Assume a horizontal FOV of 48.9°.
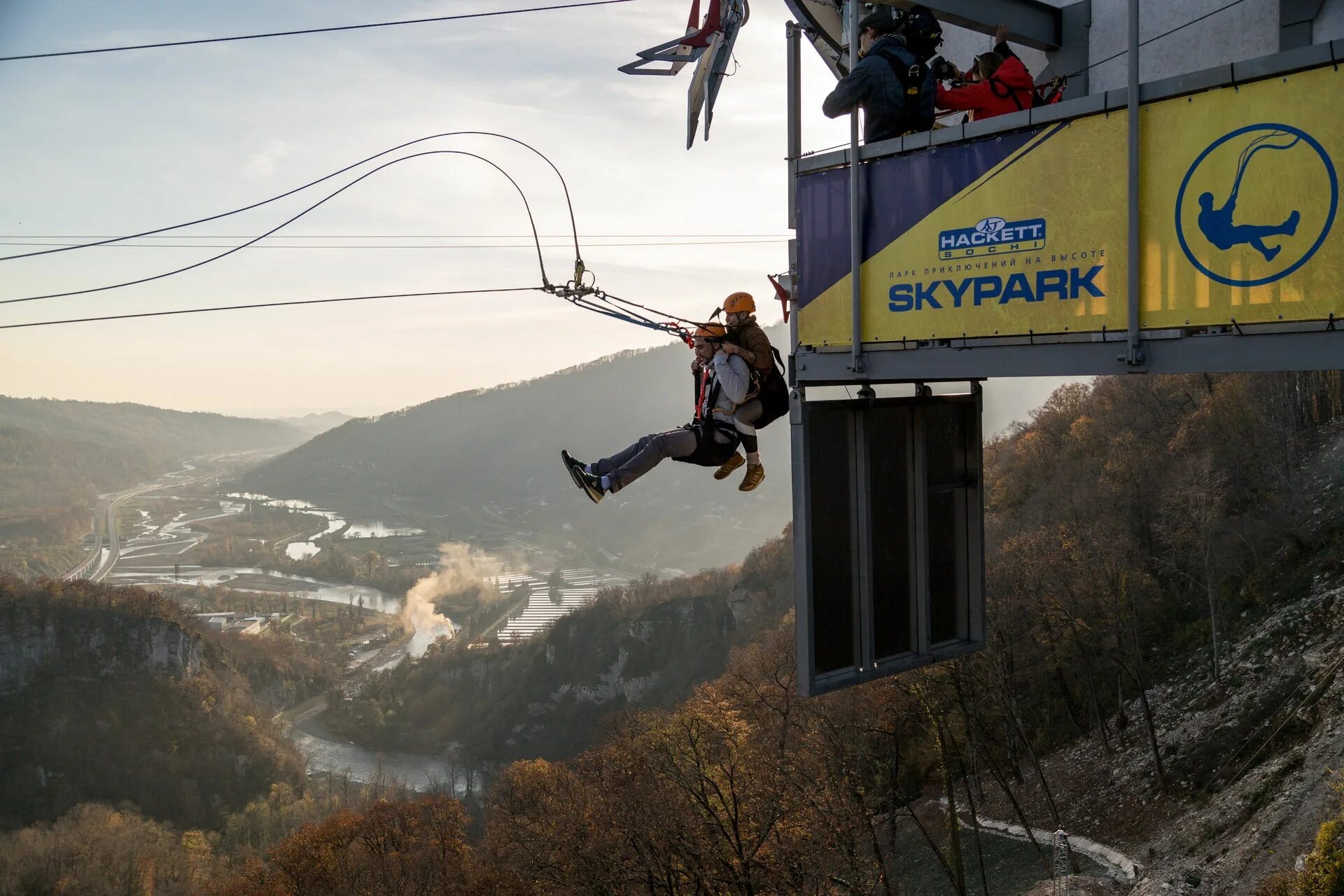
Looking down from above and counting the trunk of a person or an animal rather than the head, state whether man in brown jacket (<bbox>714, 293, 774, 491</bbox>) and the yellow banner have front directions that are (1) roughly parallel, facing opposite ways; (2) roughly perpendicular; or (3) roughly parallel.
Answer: roughly perpendicular

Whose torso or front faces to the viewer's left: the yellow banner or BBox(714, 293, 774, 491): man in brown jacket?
the man in brown jacket

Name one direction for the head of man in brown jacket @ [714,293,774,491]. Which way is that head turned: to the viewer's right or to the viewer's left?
to the viewer's left

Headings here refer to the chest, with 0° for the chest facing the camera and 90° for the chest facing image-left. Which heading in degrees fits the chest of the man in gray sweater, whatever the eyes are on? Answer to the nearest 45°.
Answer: approximately 90°

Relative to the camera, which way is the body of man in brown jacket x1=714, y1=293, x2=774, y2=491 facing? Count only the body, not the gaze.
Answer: to the viewer's left

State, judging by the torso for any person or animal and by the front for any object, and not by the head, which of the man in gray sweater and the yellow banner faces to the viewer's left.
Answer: the man in gray sweater

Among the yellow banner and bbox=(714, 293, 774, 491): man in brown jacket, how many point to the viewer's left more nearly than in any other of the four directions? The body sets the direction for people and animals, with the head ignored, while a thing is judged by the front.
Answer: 1
